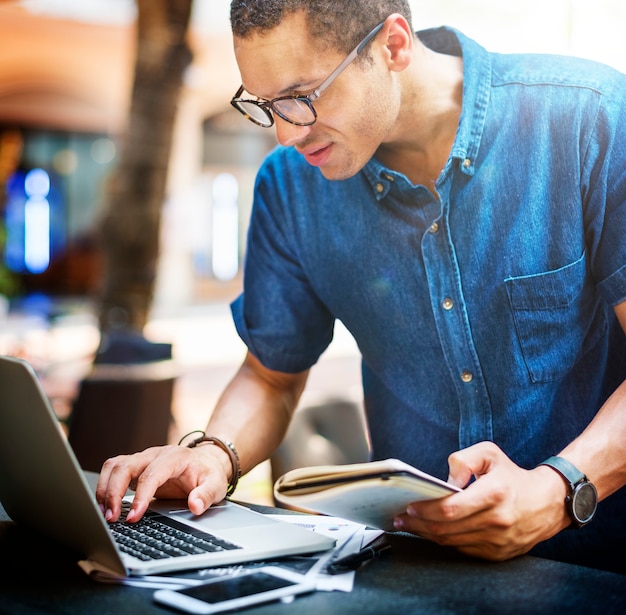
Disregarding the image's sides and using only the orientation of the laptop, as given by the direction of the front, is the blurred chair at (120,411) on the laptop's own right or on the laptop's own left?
on the laptop's own left

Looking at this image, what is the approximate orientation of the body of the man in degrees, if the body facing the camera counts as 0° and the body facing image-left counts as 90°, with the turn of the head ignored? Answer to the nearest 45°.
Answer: approximately 45°

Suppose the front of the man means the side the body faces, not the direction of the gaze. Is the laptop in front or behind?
in front

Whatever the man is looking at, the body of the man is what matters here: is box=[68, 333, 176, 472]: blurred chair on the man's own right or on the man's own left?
on the man's own right

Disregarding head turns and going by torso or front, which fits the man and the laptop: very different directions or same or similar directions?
very different directions

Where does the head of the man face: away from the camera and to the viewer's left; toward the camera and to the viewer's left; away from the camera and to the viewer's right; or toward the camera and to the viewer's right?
toward the camera and to the viewer's left

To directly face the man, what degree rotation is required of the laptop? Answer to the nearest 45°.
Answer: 0° — it already faces them

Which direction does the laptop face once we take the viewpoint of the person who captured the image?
facing away from the viewer and to the right of the viewer
